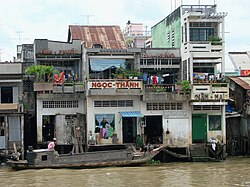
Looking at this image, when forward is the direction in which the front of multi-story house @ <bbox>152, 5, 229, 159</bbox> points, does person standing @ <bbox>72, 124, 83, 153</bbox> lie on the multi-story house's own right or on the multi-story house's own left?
on the multi-story house's own right

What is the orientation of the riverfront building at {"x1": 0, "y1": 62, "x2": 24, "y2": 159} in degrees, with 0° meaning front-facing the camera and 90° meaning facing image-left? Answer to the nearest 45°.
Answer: approximately 0°

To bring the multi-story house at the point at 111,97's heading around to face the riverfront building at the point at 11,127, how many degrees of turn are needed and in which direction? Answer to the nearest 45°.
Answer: approximately 90° to its right

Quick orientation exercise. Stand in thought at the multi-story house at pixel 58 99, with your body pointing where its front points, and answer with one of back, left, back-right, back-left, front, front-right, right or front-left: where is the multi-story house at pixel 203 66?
left

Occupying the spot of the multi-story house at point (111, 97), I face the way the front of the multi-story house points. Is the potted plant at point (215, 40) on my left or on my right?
on my left

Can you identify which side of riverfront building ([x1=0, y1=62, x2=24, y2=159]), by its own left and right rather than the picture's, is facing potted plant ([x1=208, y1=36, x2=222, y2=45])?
left
